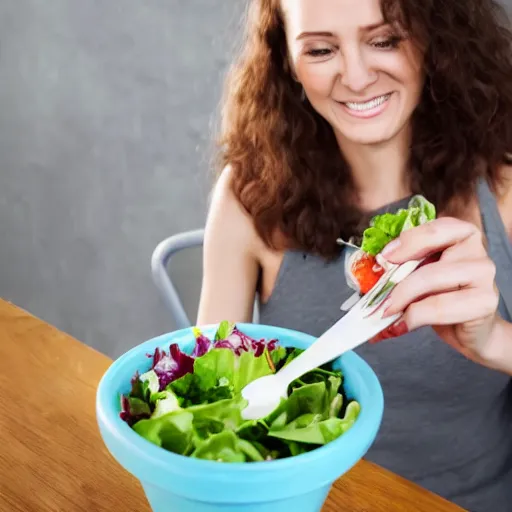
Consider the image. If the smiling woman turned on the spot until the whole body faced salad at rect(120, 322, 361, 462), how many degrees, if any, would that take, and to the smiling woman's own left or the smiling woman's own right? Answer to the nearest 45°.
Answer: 0° — they already face it

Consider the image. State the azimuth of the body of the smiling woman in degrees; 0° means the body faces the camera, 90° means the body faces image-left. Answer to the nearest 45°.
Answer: approximately 0°

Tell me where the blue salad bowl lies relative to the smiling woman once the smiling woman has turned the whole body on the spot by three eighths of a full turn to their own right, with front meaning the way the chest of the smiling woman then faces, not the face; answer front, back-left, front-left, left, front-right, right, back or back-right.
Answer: back-left
